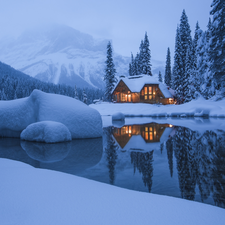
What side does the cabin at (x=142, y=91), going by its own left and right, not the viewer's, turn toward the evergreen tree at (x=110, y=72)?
right

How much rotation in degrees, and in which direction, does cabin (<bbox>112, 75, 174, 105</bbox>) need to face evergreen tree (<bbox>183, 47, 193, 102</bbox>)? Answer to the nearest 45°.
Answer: approximately 45° to its left

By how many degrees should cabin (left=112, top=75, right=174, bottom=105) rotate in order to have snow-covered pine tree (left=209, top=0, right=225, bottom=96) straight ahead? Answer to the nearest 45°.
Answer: approximately 45° to its left

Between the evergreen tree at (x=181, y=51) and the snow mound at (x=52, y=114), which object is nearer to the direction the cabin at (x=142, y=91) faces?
the snow mound

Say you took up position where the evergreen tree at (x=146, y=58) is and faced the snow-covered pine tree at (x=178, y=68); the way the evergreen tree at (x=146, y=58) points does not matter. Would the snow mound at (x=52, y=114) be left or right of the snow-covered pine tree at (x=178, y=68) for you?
right

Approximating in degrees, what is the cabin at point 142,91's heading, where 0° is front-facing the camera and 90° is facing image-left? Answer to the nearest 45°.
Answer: approximately 0°

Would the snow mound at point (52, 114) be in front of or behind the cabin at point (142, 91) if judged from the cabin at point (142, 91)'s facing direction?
in front

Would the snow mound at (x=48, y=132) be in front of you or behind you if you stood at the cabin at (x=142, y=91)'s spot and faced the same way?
in front

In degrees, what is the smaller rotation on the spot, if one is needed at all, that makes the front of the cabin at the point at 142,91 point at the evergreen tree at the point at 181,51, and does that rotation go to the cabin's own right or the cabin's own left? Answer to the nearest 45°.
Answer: approximately 90° to the cabin's own left
